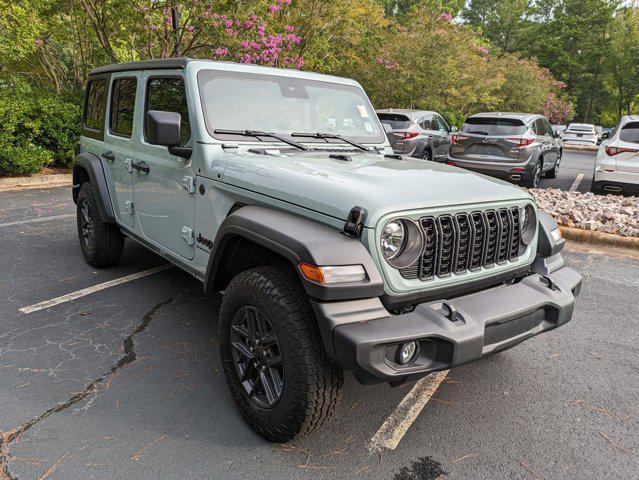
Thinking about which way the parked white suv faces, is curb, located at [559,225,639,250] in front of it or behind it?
behind

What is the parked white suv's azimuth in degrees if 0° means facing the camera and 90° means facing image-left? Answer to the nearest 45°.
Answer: approximately 180°

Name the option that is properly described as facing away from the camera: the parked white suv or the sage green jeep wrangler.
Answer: the parked white suv

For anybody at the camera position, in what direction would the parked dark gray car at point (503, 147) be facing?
facing away from the viewer and to the right of the viewer

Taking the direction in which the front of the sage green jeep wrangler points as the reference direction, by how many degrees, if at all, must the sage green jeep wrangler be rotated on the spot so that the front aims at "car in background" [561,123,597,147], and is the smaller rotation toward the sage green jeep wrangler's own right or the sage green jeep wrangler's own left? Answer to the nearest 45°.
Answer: approximately 90° to the sage green jeep wrangler's own left

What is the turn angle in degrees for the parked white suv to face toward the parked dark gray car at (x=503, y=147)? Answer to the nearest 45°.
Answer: approximately 90° to its left

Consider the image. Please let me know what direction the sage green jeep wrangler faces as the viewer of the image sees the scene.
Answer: facing the viewer and to the right of the viewer

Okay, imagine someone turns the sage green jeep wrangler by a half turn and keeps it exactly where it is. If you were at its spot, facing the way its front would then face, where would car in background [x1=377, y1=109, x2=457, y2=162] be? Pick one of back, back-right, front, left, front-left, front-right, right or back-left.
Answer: front-right

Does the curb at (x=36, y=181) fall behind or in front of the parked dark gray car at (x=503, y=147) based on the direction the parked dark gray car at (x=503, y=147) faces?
behind

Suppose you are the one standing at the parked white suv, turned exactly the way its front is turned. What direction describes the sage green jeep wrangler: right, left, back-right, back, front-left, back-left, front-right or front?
back

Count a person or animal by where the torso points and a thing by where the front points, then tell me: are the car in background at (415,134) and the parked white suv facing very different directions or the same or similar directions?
same or similar directions

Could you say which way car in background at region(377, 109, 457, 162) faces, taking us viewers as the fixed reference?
facing away from the viewer and to the right of the viewer

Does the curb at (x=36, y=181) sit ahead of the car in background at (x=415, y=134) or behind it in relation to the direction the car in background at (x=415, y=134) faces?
behind

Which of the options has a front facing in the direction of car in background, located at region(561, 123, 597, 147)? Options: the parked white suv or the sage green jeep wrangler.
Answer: the parked white suv

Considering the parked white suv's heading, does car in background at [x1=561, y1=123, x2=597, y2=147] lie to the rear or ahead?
ahead

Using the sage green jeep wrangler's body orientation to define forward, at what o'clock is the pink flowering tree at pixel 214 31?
The pink flowering tree is roughly at 7 o'clock from the sage green jeep wrangler.

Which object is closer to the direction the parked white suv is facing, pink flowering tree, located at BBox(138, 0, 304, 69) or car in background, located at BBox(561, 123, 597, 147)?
the car in background
